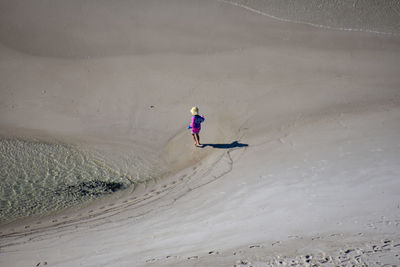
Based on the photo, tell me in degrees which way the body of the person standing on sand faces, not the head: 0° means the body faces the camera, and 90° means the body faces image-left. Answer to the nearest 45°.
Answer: approximately 135°
